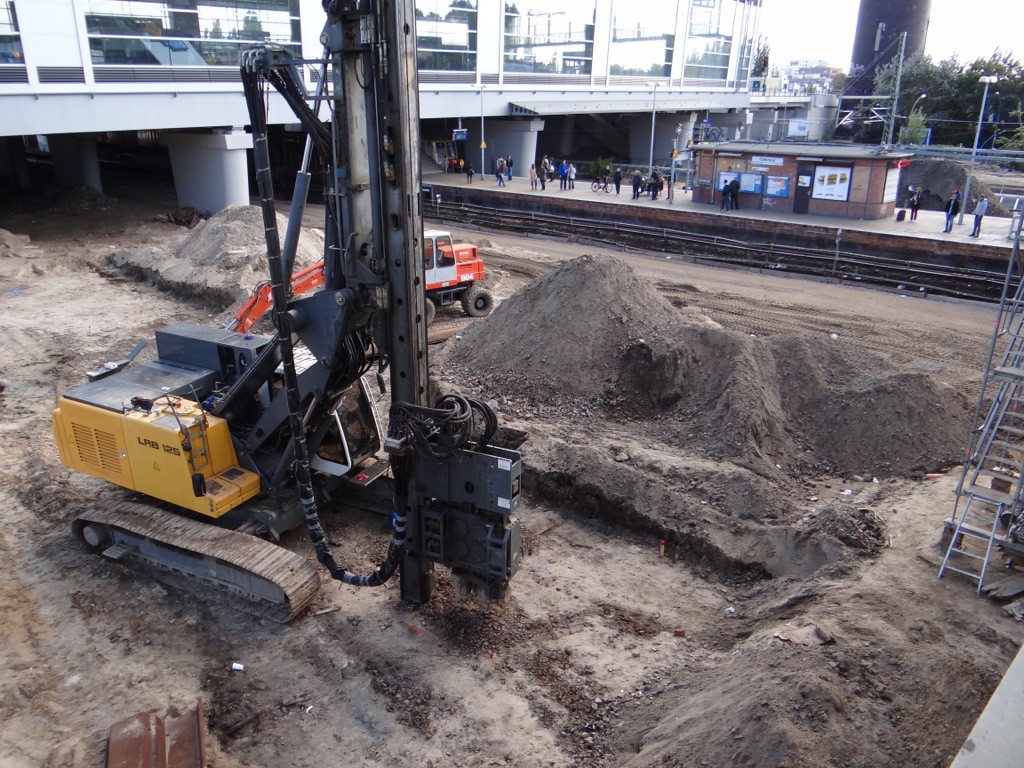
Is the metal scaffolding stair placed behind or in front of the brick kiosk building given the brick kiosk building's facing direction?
in front

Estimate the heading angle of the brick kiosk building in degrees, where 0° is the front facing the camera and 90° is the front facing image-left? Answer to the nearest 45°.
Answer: approximately 0°

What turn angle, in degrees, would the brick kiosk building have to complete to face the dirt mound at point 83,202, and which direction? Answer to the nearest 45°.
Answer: approximately 90° to its right

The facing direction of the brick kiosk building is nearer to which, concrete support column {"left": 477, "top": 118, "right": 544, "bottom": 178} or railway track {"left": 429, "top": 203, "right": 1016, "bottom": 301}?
the railway track

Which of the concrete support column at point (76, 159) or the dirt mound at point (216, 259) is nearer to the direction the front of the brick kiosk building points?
the dirt mound

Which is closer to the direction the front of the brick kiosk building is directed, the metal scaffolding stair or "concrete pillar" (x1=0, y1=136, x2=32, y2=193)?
the metal scaffolding stair

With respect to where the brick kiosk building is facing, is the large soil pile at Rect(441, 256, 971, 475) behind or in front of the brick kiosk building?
in front

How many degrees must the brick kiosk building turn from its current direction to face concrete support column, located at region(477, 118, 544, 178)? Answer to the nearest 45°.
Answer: approximately 135° to its right

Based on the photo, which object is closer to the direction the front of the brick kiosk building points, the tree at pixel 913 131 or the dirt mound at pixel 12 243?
the dirt mound

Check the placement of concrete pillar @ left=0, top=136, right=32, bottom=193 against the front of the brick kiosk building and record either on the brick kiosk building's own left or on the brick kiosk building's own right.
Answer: on the brick kiosk building's own right

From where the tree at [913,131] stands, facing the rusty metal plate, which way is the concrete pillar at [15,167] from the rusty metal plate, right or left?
right
